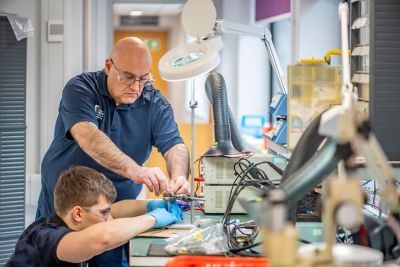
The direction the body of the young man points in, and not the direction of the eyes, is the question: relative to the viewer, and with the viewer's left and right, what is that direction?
facing to the right of the viewer

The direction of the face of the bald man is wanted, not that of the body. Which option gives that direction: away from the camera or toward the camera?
toward the camera

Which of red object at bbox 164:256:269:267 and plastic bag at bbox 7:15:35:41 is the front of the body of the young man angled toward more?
the red object

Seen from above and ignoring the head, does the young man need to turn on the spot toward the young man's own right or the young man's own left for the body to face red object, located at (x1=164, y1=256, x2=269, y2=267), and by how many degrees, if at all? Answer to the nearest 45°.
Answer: approximately 45° to the young man's own right

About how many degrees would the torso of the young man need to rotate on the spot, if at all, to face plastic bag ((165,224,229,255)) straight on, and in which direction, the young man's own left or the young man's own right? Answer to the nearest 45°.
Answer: approximately 45° to the young man's own right

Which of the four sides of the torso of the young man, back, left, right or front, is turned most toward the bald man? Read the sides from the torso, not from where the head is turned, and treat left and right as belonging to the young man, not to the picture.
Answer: left

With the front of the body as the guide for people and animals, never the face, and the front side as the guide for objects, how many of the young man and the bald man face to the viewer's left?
0

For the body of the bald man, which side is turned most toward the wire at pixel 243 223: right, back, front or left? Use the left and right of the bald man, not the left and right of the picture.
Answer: front

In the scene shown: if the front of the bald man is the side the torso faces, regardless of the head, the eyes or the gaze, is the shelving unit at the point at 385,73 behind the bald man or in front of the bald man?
in front

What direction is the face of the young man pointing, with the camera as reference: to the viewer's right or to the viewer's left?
to the viewer's right

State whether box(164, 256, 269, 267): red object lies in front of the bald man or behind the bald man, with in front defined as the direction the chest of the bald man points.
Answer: in front

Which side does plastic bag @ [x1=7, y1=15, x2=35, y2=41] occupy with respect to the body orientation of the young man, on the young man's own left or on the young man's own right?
on the young man's own left

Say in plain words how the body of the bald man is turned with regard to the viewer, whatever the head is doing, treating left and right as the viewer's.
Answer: facing the viewer and to the right of the viewer

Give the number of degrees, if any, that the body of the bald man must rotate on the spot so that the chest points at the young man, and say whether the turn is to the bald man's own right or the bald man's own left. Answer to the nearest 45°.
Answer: approximately 45° to the bald man's own right
